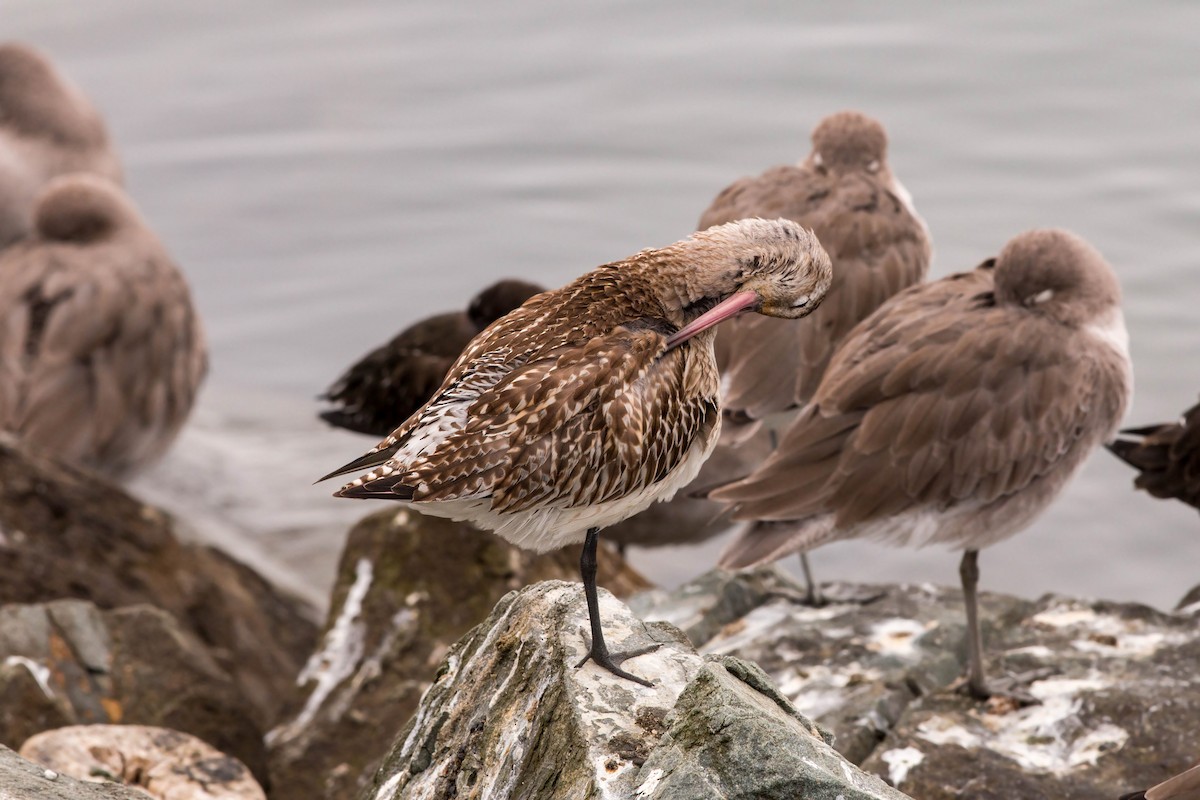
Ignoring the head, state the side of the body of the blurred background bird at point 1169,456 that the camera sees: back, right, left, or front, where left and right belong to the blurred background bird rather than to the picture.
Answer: right

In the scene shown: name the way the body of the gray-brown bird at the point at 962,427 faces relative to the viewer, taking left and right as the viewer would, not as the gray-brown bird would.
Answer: facing to the right of the viewer

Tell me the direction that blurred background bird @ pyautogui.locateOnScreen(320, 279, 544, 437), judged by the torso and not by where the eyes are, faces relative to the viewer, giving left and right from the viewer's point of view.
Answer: facing to the right of the viewer

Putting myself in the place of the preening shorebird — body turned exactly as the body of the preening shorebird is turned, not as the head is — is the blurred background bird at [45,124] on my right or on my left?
on my left

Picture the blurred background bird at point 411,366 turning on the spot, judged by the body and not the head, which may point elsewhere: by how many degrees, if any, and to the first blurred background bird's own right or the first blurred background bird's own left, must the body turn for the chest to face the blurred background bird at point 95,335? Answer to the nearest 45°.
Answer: approximately 135° to the first blurred background bird's own left

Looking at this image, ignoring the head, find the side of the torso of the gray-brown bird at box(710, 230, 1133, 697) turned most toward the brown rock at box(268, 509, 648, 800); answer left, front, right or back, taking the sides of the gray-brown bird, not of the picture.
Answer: back

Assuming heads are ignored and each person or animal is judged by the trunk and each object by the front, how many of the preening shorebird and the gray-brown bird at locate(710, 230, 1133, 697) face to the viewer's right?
2

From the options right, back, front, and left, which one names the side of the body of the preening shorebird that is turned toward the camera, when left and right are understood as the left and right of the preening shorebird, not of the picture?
right
